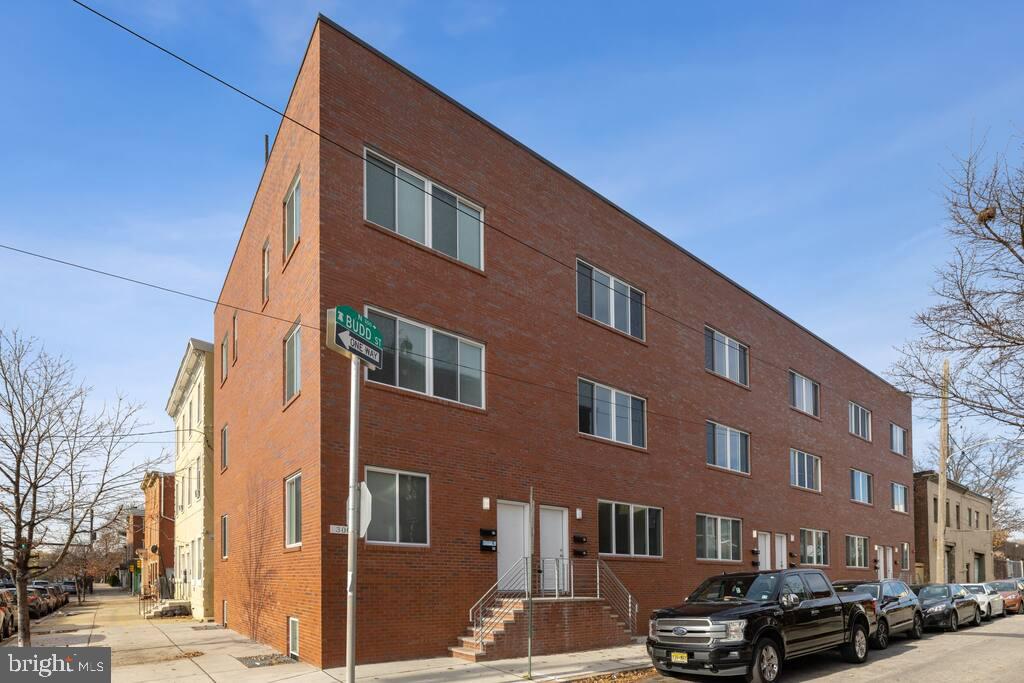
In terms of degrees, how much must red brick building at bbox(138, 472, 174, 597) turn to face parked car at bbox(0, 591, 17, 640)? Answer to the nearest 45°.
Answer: approximately 45° to its left

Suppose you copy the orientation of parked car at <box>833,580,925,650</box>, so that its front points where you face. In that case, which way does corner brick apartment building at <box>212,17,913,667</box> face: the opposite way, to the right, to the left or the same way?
to the left

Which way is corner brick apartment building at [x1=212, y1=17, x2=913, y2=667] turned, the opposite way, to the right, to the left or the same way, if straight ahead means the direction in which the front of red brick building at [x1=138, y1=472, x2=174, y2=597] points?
to the left

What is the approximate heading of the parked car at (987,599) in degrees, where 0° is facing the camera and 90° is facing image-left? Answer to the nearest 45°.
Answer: approximately 45°

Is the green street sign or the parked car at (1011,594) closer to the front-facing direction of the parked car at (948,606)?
the green street sign

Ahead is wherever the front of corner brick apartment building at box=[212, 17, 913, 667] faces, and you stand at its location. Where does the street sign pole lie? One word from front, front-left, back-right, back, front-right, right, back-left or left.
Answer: front-right

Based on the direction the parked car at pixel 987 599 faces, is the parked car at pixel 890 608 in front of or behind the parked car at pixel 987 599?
in front

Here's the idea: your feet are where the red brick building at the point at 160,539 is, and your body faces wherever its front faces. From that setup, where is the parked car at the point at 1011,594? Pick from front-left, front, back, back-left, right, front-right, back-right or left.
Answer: left

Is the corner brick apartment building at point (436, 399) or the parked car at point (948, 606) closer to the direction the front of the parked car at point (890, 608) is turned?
the corner brick apartment building

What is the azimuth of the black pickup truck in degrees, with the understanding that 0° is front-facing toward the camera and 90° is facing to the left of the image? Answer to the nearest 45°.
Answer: approximately 45°

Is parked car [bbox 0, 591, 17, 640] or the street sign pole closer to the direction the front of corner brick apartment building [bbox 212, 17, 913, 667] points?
the street sign pole

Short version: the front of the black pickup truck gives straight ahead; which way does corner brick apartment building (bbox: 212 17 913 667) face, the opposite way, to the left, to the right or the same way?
to the left
